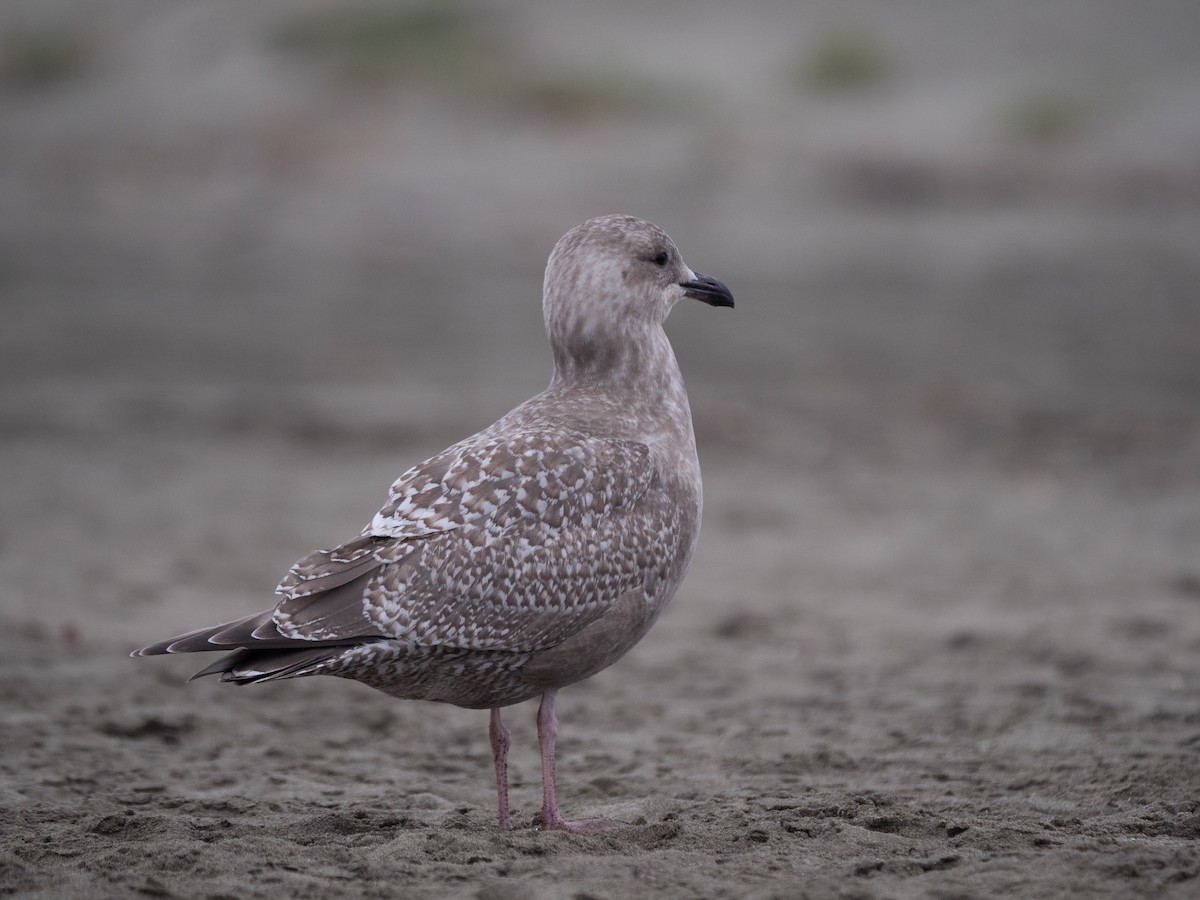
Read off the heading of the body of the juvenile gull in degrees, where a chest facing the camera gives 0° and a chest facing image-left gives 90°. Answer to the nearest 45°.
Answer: approximately 270°
